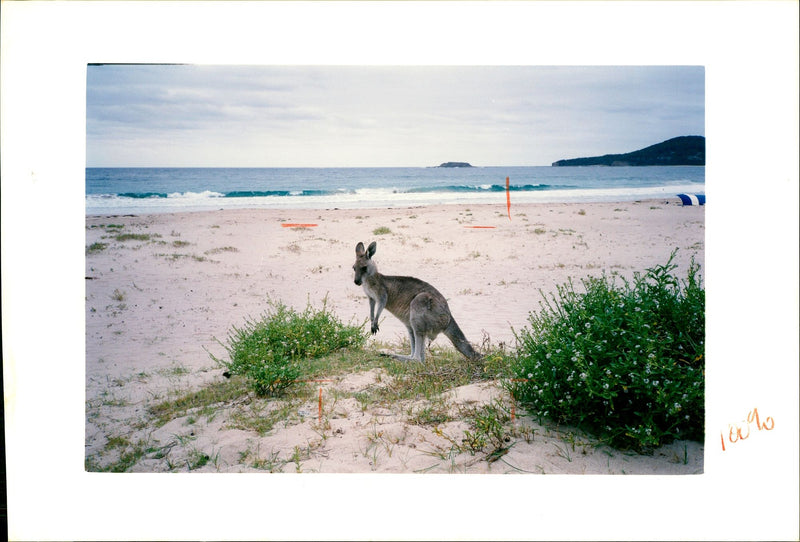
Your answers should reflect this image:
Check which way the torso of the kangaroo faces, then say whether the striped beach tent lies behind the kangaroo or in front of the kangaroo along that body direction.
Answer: behind

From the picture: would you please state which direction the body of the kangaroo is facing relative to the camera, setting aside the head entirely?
to the viewer's left

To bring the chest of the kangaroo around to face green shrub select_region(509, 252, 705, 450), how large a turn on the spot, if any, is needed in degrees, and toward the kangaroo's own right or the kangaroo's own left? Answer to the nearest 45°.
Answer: approximately 135° to the kangaroo's own left

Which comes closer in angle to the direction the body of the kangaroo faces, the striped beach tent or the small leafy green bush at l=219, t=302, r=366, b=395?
the small leafy green bush
